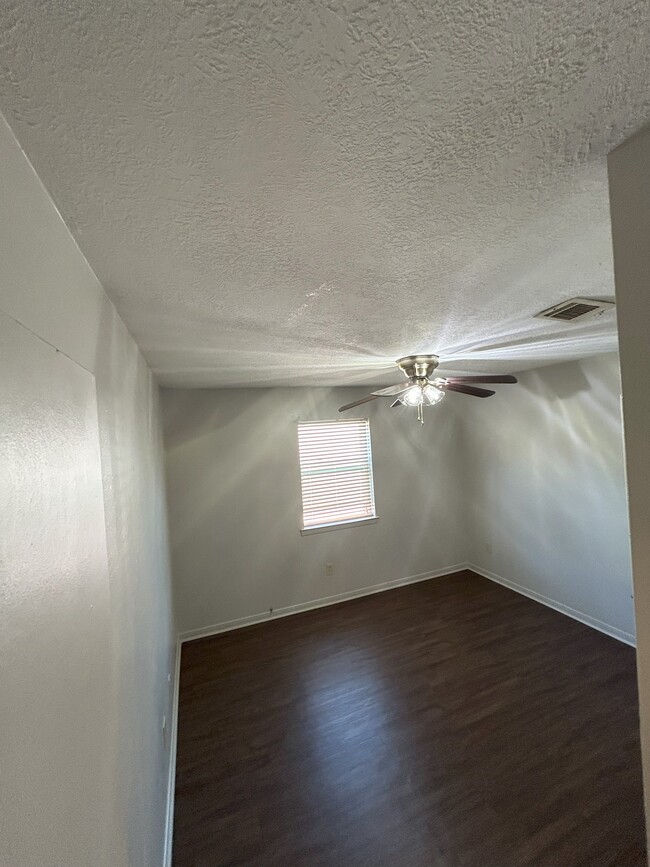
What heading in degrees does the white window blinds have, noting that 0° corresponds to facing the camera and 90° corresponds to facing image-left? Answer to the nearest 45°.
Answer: approximately 315°

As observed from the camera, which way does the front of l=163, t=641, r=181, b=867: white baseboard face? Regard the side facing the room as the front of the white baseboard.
facing to the right of the viewer

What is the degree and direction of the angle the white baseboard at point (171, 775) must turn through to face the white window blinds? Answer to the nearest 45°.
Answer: approximately 45° to its left

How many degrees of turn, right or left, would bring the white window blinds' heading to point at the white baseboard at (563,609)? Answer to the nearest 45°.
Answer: approximately 45° to its left

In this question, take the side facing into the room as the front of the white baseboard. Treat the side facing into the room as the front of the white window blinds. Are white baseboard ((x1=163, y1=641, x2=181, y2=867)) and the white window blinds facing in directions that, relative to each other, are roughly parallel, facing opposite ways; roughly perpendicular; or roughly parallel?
roughly perpendicular

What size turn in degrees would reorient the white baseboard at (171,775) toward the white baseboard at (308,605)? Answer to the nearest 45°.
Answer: approximately 45° to its left
